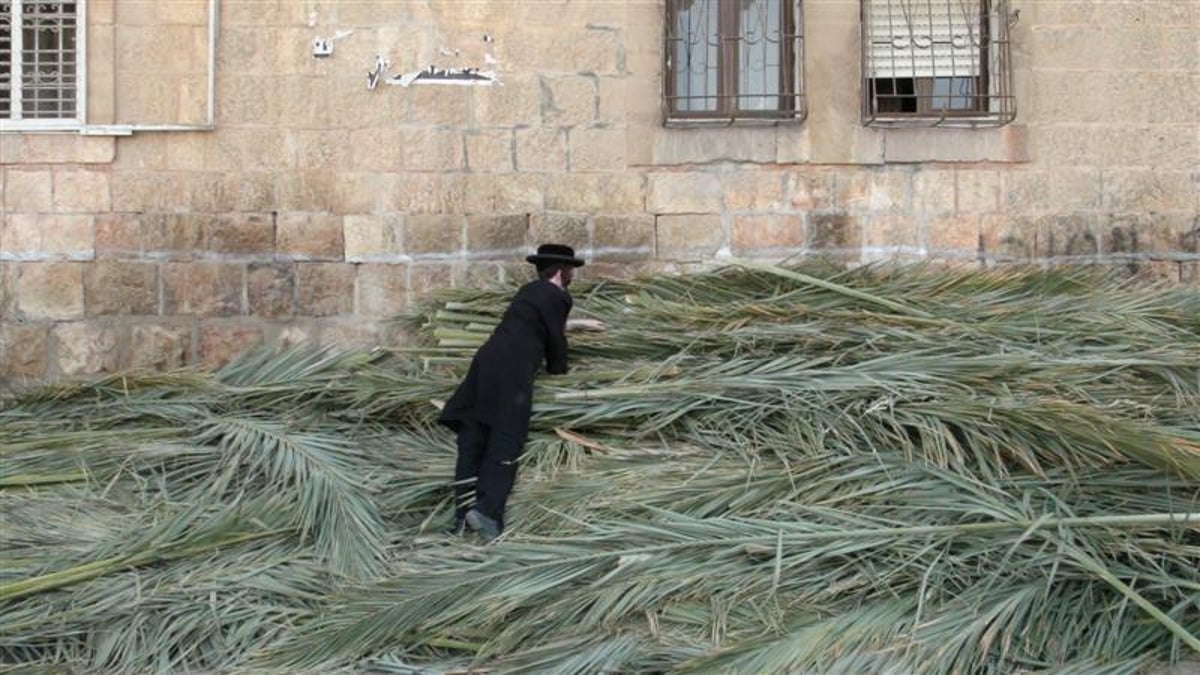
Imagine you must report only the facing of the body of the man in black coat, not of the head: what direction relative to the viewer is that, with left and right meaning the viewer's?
facing away from the viewer and to the right of the viewer

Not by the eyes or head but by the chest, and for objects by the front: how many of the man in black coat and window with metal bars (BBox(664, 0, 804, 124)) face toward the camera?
1

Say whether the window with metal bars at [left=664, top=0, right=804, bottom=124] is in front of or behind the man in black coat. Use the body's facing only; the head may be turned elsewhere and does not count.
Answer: in front

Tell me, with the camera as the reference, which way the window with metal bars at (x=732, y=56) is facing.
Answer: facing the viewer

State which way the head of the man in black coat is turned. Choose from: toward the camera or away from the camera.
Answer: away from the camera

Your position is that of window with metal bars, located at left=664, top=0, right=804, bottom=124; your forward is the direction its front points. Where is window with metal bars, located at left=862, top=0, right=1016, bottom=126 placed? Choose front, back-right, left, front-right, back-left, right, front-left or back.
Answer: left

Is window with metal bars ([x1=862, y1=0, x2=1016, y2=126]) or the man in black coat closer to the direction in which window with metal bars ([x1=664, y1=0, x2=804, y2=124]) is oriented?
the man in black coat
